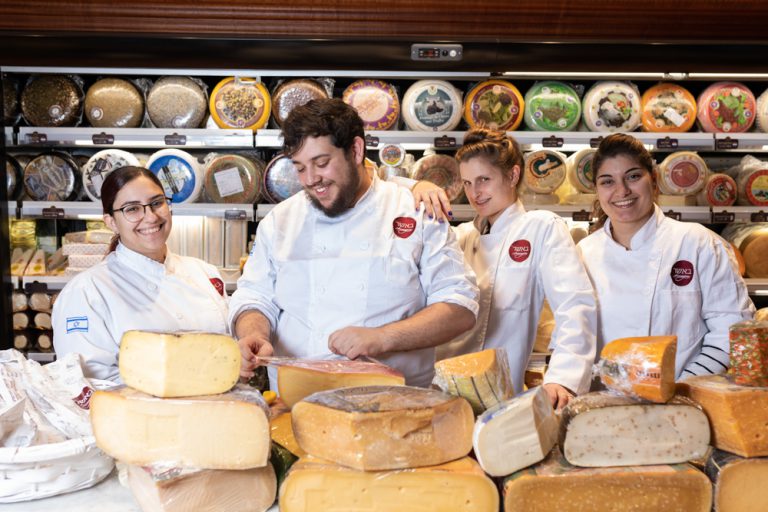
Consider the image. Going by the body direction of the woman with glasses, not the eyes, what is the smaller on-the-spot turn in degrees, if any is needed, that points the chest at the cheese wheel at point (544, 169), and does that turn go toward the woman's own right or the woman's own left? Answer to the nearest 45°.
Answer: approximately 90° to the woman's own left

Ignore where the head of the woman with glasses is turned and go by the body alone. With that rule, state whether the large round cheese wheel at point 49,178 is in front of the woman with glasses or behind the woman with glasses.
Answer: behind

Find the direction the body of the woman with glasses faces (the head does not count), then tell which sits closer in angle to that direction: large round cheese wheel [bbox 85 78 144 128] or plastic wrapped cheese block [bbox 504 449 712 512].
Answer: the plastic wrapped cheese block

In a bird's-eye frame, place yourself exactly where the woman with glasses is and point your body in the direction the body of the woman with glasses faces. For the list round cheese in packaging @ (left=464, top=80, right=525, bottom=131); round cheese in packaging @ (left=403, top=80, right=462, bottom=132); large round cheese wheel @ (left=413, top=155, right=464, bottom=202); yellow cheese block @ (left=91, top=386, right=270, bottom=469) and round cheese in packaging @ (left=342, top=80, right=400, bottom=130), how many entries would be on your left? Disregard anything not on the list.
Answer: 4

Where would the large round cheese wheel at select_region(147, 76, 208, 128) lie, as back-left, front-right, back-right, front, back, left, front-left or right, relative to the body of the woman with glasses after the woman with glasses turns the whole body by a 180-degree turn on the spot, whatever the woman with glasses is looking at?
front-right

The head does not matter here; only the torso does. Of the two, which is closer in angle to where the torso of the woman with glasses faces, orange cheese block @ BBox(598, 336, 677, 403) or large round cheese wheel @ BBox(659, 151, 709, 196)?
the orange cheese block

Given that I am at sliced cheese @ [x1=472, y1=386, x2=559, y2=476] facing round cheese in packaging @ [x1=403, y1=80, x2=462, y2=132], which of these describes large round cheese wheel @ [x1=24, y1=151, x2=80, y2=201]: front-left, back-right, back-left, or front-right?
front-left

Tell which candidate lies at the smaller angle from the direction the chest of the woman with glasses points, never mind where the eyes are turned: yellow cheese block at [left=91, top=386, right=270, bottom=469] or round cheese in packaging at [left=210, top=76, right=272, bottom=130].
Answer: the yellow cheese block

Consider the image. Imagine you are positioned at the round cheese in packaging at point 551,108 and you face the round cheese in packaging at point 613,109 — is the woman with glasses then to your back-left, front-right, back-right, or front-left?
back-right

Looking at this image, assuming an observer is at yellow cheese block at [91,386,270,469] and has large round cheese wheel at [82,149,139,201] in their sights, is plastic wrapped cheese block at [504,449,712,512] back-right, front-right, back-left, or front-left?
back-right

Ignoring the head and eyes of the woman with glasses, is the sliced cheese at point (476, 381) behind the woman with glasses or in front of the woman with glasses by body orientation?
in front

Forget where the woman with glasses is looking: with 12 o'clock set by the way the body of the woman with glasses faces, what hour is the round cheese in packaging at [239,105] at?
The round cheese in packaging is roughly at 8 o'clock from the woman with glasses.

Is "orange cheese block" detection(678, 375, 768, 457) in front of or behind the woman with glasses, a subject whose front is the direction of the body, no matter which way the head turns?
in front

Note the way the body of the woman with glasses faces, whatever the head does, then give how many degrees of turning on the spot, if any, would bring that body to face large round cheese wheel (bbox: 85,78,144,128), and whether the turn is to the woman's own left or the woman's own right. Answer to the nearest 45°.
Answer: approximately 135° to the woman's own left

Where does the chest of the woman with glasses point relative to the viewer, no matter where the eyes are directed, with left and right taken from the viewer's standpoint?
facing the viewer and to the right of the viewer

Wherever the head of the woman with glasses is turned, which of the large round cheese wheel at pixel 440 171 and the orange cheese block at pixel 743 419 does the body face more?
the orange cheese block

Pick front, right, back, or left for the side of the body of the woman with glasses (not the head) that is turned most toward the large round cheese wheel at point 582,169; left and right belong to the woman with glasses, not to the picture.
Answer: left

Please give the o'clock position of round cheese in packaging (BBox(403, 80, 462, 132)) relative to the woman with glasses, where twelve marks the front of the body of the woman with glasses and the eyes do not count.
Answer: The round cheese in packaging is roughly at 9 o'clock from the woman with glasses.
